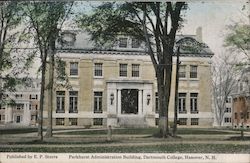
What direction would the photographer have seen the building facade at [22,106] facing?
facing the viewer

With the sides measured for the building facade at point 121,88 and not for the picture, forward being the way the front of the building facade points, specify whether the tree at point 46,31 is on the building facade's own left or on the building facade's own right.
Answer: on the building facade's own right

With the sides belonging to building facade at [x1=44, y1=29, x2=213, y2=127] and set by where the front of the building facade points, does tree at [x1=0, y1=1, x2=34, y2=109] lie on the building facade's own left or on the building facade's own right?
on the building facade's own right

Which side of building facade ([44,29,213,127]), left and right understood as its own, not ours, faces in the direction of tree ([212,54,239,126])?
left

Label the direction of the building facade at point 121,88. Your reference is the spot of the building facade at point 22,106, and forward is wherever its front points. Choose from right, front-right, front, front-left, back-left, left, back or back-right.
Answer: left

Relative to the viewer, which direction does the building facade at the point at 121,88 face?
toward the camera

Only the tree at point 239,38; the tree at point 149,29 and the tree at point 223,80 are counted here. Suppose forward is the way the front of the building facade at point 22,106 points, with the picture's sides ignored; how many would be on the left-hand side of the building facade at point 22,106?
3

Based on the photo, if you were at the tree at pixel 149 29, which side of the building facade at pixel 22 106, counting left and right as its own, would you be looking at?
left

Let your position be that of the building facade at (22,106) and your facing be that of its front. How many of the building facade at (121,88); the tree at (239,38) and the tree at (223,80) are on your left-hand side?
3

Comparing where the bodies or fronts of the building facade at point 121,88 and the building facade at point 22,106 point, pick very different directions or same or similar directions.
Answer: same or similar directions

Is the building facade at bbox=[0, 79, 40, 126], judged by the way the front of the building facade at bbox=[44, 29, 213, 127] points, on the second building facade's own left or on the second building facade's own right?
on the second building facade's own right
